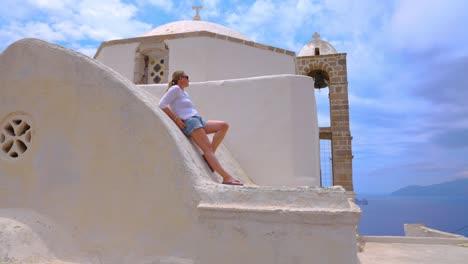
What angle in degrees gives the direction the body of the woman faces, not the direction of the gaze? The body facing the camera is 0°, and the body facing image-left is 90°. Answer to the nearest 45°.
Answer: approximately 270°
